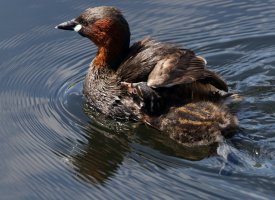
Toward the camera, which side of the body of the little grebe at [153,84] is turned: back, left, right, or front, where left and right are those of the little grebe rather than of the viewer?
left
